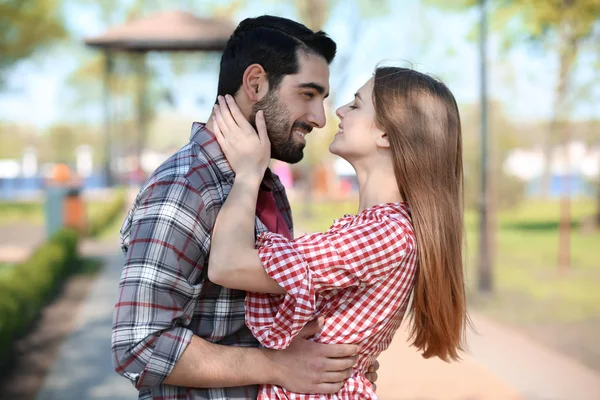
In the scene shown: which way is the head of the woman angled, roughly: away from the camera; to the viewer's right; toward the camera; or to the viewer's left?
to the viewer's left

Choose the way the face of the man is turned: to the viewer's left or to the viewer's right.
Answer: to the viewer's right

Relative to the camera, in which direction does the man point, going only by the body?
to the viewer's right

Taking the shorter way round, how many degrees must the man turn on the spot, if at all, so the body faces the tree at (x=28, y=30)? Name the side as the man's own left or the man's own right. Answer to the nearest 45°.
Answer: approximately 90° to the man's own left

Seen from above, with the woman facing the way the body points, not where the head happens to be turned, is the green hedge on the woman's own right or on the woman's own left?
on the woman's own right

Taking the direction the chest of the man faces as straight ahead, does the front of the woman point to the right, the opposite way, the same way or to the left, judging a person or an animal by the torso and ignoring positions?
the opposite way

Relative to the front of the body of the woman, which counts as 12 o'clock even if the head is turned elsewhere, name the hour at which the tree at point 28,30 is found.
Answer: The tree is roughly at 2 o'clock from the woman.

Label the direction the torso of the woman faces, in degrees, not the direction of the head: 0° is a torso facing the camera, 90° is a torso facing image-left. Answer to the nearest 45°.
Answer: approximately 90°
